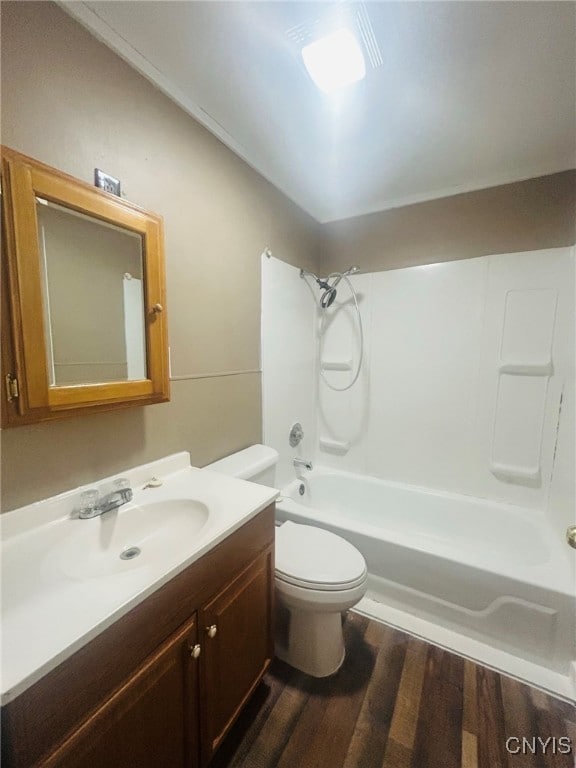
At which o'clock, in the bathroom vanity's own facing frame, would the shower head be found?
The shower head is roughly at 9 o'clock from the bathroom vanity.

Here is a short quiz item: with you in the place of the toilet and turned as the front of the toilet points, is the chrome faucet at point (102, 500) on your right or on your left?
on your right

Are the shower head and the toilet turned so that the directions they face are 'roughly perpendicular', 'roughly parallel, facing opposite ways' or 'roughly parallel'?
roughly parallel

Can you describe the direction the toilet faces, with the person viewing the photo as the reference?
facing the viewer and to the right of the viewer

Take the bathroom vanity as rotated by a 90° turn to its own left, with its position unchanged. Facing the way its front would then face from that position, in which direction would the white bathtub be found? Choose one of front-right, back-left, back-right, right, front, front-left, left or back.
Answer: front-right

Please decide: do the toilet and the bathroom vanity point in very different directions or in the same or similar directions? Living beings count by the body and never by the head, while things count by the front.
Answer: same or similar directions

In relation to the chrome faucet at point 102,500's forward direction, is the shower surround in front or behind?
in front

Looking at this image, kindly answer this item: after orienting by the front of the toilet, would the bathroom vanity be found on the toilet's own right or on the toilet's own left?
on the toilet's own right

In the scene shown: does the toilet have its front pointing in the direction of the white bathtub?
no
